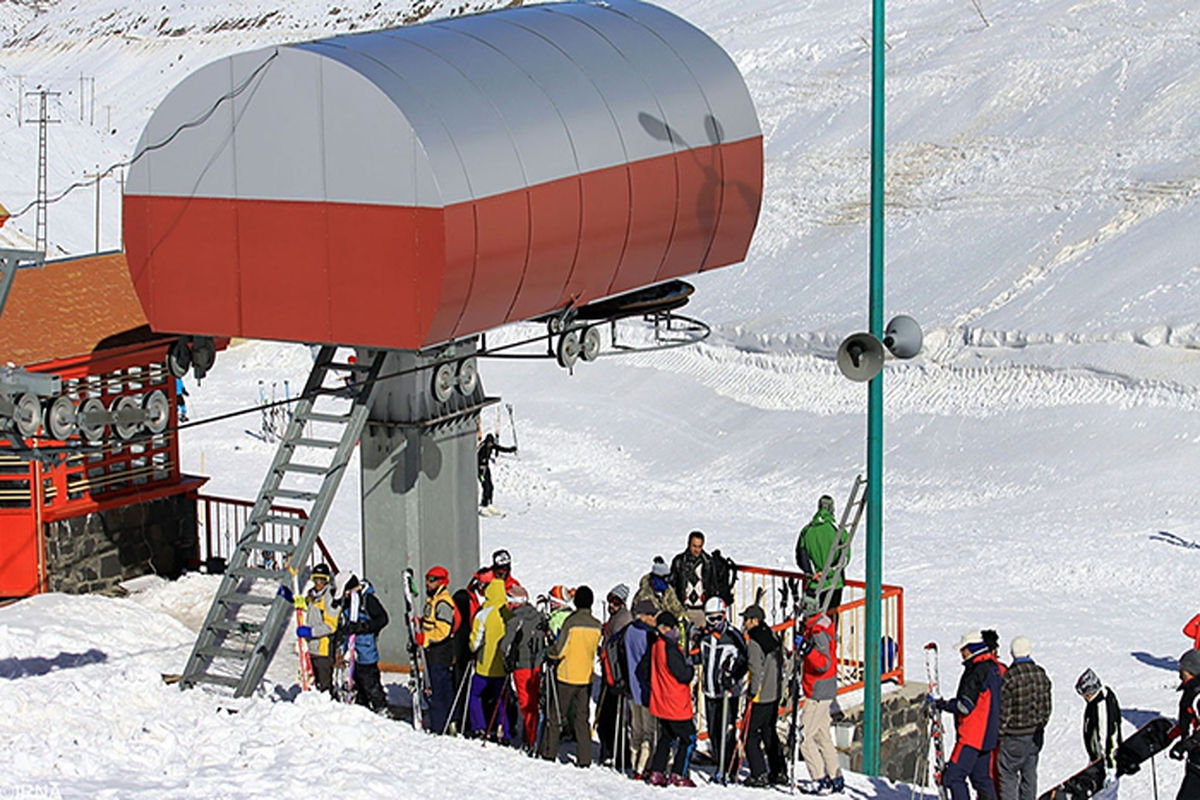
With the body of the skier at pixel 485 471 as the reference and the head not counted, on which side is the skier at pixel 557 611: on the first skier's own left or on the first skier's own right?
on the first skier's own right

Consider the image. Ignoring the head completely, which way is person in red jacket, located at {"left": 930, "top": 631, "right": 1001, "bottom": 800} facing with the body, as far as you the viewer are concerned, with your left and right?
facing to the left of the viewer

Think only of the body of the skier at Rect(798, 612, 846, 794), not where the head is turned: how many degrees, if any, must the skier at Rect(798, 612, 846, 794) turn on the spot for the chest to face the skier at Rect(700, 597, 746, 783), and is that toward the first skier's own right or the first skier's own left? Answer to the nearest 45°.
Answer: approximately 45° to the first skier's own left

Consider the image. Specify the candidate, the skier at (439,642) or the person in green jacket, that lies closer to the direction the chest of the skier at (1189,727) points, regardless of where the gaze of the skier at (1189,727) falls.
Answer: the skier

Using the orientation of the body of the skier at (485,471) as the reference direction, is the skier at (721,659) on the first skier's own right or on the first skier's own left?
on the first skier's own right

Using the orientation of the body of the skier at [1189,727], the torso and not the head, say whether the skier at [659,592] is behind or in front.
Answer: in front

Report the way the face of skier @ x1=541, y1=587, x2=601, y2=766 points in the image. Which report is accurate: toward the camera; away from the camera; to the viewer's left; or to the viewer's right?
away from the camera

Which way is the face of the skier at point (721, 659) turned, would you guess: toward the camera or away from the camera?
toward the camera

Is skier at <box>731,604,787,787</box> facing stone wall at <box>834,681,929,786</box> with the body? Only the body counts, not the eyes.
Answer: no

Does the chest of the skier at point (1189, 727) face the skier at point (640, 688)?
yes

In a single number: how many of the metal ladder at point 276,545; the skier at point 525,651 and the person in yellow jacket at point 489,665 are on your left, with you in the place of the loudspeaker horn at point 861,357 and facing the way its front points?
0

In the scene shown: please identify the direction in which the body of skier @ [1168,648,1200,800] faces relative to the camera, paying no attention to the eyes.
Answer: to the viewer's left
